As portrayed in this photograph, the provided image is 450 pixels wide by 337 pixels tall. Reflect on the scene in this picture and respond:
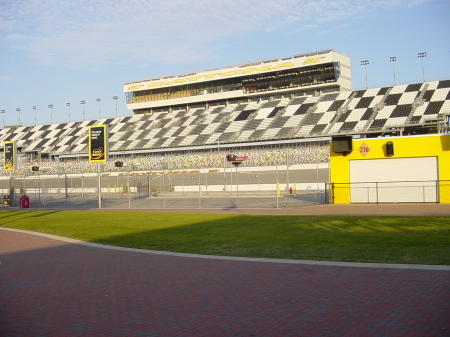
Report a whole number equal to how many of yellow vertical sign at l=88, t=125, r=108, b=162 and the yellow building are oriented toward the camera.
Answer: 2

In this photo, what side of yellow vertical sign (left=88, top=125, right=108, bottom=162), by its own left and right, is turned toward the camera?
front

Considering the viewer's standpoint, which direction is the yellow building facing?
facing the viewer

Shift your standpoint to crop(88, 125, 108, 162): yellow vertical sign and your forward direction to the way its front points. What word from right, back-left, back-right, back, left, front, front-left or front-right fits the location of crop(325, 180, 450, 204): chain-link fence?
front-left

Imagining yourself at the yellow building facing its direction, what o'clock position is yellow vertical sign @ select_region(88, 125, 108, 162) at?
The yellow vertical sign is roughly at 3 o'clock from the yellow building.
